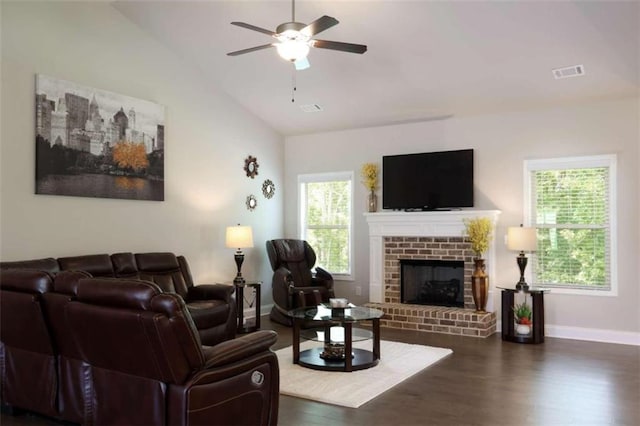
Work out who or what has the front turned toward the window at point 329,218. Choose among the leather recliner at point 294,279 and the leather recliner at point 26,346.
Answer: the leather recliner at point 26,346

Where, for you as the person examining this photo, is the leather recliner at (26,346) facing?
facing away from the viewer and to the right of the viewer

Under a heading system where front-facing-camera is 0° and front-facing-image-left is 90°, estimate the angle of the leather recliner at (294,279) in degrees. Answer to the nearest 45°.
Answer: approximately 315°

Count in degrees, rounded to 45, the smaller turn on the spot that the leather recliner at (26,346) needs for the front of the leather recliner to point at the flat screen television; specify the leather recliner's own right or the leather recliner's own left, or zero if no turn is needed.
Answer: approximately 45° to the leather recliner's own right

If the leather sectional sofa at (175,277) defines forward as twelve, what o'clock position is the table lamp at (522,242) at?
The table lamp is roughly at 11 o'clock from the leather sectional sofa.

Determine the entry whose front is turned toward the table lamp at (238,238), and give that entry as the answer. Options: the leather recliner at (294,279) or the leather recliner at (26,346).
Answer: the leather recliner at (26,346)

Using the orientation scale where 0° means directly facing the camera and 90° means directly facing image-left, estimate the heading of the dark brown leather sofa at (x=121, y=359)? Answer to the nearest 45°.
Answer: approximately 225°

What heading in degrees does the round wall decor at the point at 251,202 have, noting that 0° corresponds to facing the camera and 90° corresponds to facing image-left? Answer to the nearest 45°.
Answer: approximately 315°

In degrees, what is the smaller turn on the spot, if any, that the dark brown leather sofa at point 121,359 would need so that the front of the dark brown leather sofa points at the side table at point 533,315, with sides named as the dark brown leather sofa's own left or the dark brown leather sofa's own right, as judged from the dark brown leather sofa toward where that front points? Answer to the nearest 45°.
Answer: approximately 45° to the dark brown leather sofa's own right
